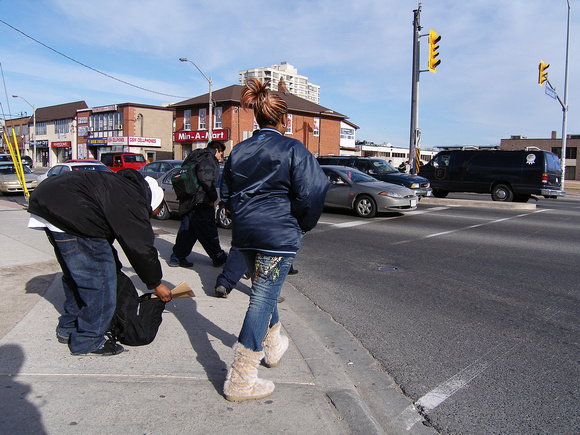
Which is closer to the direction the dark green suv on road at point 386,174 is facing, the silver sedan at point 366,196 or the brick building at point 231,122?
the silver sedan

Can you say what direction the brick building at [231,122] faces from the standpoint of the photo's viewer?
facing the viewer and to the left of the viewer

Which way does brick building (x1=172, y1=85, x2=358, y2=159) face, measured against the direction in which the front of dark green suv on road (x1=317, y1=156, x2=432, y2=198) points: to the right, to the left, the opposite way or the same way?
to the right

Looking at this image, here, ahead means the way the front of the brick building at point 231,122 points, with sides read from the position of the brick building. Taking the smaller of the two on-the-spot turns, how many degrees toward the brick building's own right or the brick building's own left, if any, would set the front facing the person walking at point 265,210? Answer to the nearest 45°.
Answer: approximately 45° to the brick building's own left

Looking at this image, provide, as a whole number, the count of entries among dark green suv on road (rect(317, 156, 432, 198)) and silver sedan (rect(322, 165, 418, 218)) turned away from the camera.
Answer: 0

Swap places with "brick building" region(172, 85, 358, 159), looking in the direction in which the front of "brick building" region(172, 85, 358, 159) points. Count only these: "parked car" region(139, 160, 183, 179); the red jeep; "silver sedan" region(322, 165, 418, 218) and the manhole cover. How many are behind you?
0

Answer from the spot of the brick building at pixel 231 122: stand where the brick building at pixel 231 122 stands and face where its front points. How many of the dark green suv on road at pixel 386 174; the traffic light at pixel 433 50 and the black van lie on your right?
0

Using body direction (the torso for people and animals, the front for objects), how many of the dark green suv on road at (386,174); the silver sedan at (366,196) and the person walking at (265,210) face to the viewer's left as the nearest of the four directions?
0

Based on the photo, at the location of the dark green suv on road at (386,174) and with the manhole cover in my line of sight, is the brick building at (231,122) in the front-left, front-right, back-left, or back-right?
back-right

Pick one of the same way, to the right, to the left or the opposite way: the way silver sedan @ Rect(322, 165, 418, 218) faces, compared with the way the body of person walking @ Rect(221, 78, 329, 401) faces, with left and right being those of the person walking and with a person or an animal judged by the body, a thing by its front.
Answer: to the right

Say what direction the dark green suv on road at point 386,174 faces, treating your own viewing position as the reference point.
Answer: facing the viewer and to the right of the viewer

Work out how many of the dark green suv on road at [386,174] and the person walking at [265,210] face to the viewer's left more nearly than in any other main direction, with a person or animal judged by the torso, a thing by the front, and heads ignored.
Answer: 0

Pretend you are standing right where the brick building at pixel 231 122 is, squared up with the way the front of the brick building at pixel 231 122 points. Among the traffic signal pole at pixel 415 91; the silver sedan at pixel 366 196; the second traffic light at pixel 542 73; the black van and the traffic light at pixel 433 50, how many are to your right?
0

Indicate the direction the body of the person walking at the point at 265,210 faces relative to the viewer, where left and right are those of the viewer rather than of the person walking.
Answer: facing away from the viewer and to the right of the viewer

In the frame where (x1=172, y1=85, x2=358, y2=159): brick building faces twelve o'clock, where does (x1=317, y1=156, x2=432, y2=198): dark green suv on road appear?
The dark green suv on road is roughly at 10 o'clock from the brick building.
